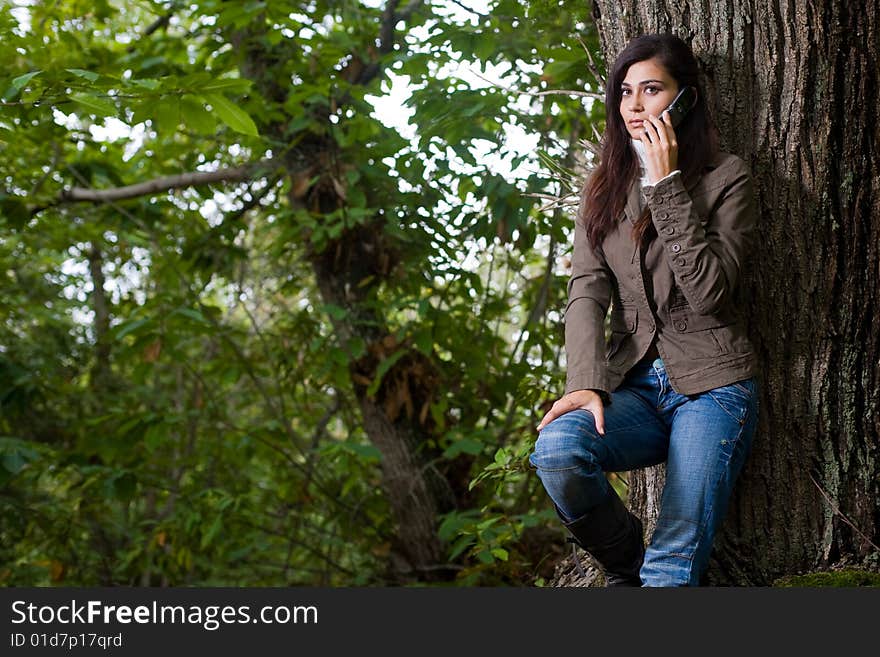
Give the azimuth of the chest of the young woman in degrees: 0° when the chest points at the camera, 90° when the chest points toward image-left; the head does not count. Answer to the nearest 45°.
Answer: approximately 45°
